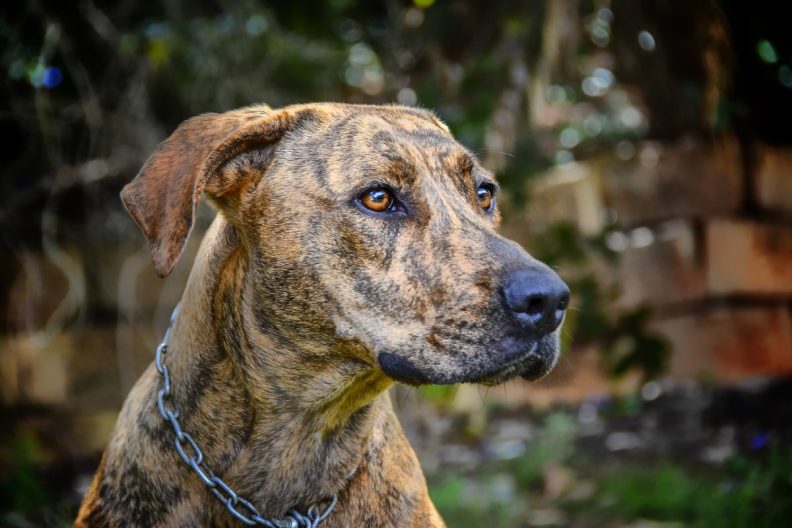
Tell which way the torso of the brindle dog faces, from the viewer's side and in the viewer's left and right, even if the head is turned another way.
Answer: facing the viewer and to the right of the viewer
